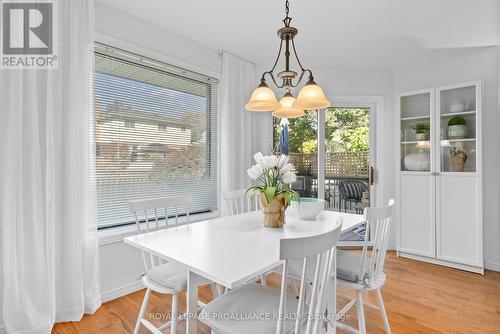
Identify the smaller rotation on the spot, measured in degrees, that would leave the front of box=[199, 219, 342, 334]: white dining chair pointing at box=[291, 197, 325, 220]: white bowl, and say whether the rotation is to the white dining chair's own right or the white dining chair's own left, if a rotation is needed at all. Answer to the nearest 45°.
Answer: approximately 45° to the white dining chair's own right

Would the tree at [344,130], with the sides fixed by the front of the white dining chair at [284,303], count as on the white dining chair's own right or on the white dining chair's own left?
on the white dining chair's own right

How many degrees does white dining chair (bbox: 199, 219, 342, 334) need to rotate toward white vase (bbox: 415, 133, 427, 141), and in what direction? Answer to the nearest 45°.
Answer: approximately 90° to its right

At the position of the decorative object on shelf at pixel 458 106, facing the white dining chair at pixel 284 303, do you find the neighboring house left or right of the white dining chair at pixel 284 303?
right

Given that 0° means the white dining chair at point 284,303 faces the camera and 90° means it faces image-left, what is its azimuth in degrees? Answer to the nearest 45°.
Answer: approximately 135°

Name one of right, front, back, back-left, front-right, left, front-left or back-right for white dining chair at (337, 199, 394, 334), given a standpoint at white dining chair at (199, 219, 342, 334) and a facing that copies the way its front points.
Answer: right

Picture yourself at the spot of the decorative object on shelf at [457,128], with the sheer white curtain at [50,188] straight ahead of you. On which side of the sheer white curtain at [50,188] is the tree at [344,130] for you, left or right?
right

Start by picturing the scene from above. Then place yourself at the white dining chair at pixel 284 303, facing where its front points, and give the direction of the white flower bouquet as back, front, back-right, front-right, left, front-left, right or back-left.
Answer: front-right
